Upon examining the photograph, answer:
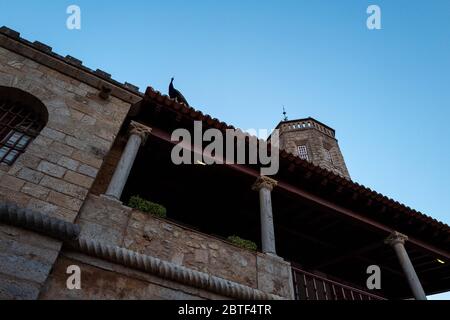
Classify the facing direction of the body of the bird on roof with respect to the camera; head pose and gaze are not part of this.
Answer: to the viewer's left

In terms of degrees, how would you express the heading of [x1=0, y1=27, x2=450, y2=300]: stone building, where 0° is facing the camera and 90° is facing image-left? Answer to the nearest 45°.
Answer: approximately 315°

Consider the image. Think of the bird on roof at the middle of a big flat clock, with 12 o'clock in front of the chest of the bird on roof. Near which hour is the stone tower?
The stone tower is roughly at 5 o'clock from the bird on roof.
